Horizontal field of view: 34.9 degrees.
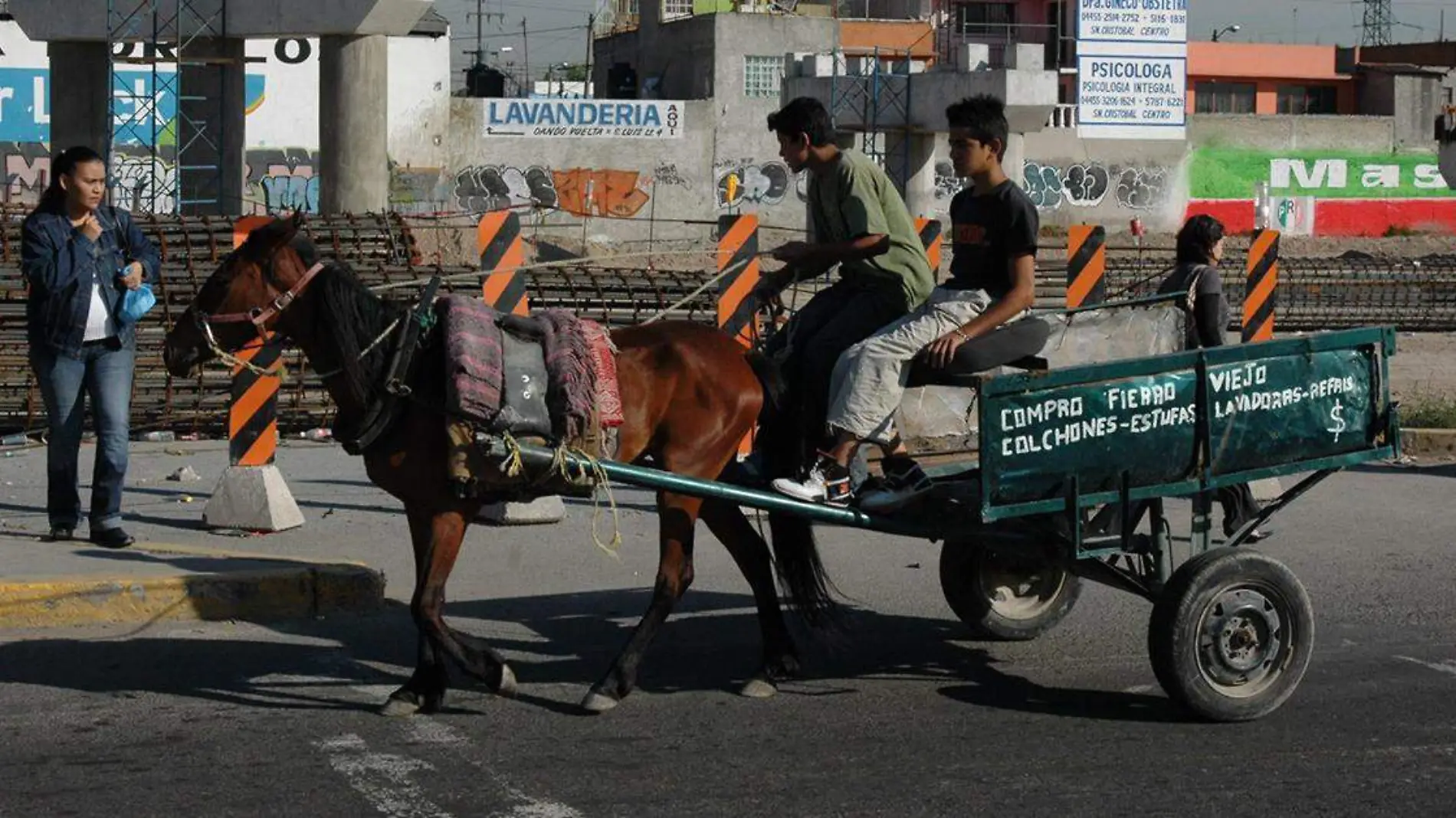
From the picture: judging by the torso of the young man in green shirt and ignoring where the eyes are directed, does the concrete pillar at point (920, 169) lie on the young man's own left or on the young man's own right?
on the young man's own right

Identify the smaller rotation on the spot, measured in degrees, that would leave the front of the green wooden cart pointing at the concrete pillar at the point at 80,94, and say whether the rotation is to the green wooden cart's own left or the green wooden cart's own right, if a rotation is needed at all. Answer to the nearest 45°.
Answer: approximately 90° to the green wooden cart's own right

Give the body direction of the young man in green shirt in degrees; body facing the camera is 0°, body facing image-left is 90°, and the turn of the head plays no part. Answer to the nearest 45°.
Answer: approximately 90°

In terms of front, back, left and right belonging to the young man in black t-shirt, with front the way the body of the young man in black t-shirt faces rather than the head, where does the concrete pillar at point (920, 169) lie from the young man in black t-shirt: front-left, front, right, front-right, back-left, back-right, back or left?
back-right

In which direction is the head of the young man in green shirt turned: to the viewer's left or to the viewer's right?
to the viewer's left

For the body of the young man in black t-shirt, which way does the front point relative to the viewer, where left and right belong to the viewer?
facing the viewer and to the left of the viewer

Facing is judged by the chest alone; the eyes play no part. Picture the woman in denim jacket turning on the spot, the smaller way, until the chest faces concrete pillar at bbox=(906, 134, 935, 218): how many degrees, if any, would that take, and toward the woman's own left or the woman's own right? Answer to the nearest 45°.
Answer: approximately 90° to the woman's own left

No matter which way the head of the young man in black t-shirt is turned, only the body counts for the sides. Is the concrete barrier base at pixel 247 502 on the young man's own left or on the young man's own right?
on the young man's own right

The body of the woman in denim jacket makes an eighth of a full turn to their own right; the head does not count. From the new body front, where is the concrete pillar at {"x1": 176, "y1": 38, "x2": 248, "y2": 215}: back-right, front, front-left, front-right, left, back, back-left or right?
back

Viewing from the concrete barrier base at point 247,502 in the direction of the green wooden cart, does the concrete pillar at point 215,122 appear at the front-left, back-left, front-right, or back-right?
back-left

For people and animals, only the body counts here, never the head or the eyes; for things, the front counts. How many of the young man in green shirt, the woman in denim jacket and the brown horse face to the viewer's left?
2

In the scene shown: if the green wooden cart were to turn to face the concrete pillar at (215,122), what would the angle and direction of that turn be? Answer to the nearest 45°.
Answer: approximately 90° to its right

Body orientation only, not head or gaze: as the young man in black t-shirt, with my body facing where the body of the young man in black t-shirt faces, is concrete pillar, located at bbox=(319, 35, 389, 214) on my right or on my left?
on my right

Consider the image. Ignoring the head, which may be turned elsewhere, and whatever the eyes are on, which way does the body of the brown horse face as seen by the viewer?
to the viewer's left

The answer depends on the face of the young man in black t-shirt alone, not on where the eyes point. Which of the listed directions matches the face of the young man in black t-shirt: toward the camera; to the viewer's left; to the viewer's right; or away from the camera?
to the viewer's left

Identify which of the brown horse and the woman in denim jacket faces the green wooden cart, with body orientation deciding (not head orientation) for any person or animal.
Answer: the woman in denim jacket

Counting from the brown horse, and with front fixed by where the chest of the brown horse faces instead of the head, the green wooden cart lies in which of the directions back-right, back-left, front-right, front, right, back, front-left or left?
back
